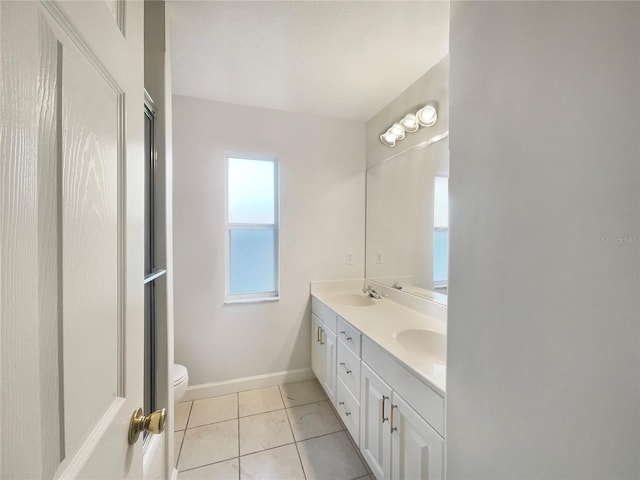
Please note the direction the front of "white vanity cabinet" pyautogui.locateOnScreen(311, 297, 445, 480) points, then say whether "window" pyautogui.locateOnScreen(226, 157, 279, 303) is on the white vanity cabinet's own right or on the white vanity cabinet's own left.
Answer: on the white vanity cabinet's own right

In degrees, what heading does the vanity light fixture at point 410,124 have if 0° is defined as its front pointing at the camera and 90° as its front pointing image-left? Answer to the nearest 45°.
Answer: approximately 45°

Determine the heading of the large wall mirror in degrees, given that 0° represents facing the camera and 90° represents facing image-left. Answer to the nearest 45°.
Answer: approximately 45°
